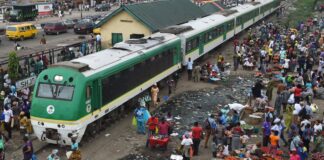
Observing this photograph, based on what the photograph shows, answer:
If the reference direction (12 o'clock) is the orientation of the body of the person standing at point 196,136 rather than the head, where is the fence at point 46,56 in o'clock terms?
The fence is roughly at 11 o'clock from the person standing.

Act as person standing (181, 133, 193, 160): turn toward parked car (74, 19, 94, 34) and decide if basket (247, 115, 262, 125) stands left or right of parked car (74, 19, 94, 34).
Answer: right

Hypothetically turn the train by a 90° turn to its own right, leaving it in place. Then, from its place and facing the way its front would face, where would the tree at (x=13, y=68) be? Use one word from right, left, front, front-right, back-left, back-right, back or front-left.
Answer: front

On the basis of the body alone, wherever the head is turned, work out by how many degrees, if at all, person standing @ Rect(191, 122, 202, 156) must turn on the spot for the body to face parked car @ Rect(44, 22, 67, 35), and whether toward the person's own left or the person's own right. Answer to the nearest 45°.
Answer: approximately 45° to the person's own left

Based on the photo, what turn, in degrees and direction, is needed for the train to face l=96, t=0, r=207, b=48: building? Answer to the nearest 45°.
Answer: approximately 135° to its right

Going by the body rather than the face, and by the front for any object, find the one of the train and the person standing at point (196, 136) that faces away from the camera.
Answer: the person standing

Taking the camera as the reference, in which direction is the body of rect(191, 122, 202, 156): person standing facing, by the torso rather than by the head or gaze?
away from the camera

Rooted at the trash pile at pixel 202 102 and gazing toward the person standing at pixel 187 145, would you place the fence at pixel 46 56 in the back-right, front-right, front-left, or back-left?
back-right

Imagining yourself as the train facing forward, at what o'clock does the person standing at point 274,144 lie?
The person standing is roughly at 8 o'clock from the train.

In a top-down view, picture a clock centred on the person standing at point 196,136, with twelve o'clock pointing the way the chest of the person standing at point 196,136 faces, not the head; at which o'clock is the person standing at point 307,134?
the person standing at point 307,134 is roughly at 3 o'clock from the person standing at point 196,136.

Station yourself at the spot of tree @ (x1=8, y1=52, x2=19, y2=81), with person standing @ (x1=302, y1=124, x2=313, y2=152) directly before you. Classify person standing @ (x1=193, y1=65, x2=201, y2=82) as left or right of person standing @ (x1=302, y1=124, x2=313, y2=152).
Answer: left

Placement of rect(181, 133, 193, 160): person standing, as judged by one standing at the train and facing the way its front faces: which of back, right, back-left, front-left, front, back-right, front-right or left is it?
left

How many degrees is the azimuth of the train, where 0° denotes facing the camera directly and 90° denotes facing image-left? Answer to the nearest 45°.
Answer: approximately 45°

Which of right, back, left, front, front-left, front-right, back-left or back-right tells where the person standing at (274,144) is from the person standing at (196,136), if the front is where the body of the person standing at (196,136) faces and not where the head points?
right
